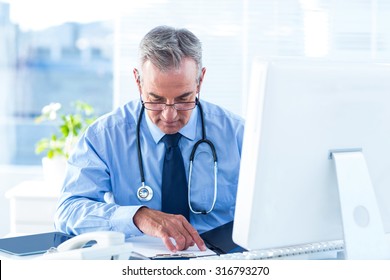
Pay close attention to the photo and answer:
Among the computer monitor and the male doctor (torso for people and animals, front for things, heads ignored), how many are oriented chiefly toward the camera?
1

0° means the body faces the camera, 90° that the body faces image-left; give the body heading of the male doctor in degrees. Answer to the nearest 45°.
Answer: approximately 0°

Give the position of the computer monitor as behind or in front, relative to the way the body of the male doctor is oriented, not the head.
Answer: in front

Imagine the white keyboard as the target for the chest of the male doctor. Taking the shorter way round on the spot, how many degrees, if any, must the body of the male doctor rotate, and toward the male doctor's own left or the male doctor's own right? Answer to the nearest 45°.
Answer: approximately 45° to the male doctor's own left

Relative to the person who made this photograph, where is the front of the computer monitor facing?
facing away from the viewer and to the left of the viewer
